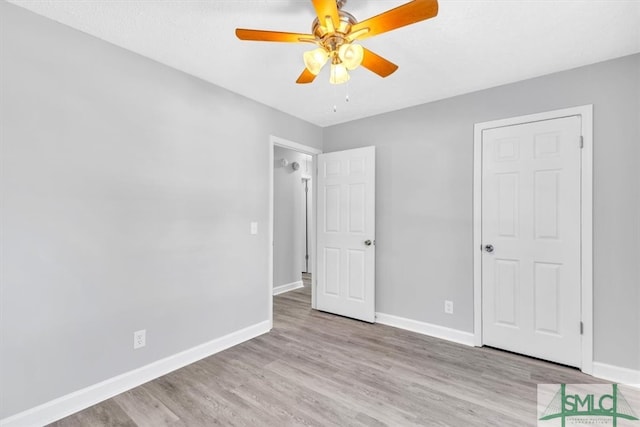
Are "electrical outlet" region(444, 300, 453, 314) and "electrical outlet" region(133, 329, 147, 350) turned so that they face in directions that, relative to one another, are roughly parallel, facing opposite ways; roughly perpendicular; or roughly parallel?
roughly perpendicular

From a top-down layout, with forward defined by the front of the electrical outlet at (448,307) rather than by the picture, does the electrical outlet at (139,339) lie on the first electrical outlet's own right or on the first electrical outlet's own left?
on the first electrical outlet's own right

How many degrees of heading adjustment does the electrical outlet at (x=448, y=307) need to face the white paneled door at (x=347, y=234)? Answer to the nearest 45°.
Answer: approximately 90° to its right

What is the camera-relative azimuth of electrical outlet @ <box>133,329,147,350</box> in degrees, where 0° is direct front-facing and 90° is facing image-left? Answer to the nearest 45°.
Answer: approximately 315°

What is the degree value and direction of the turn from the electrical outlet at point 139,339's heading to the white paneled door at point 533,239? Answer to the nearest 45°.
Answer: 0° — it already faces it
